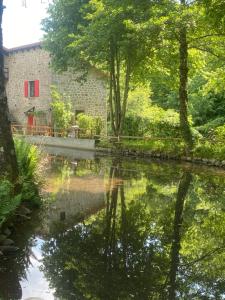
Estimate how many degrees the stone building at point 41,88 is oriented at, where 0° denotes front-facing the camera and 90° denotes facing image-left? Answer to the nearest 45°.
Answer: approximately 0°

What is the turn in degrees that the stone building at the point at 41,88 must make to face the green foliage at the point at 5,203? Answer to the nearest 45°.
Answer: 0° — it already faces it

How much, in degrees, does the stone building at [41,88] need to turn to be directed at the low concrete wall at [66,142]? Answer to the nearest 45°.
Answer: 0° — it already faces it

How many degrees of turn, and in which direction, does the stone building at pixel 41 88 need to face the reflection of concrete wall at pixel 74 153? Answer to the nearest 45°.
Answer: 0° — it already faces it

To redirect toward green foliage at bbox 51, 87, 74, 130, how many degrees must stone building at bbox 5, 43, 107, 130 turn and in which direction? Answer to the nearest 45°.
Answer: approximately 45° to its left

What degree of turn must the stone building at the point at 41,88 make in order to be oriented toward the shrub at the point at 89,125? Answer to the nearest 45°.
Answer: approximately 45° to its left

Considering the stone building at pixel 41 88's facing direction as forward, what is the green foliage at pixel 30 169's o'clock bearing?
The green foliage is roughly at 12 o'clock from the stone building.
